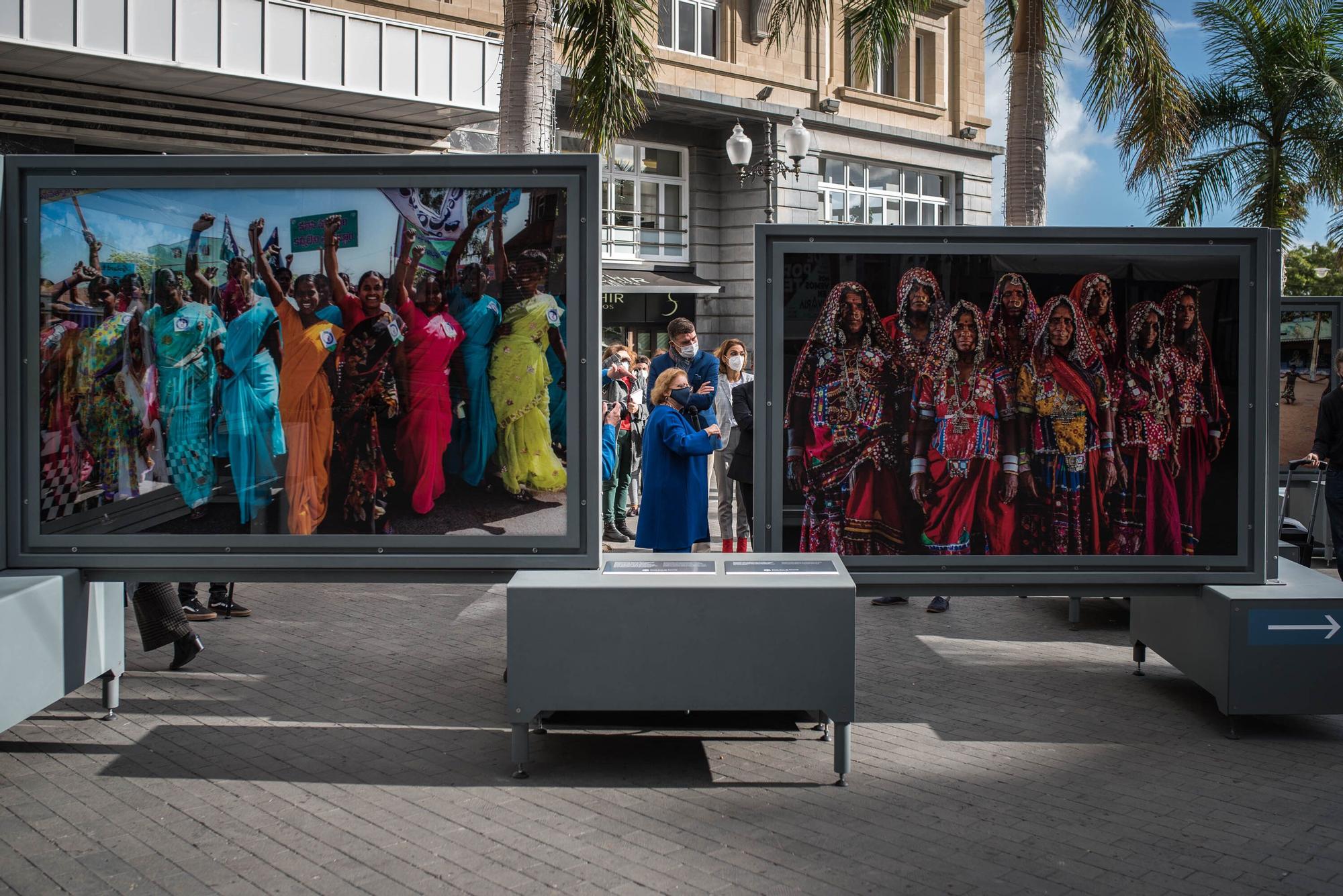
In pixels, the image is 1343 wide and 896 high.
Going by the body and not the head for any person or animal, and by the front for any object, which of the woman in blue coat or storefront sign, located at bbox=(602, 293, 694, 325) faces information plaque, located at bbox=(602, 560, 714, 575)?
the storefront sign

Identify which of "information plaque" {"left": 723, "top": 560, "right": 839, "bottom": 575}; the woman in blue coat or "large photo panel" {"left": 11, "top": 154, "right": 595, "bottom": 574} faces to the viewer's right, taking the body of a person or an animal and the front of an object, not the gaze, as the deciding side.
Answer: the woman in blue coat

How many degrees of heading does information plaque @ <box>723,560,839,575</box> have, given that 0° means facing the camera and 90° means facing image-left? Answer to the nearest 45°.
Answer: approximately 0°

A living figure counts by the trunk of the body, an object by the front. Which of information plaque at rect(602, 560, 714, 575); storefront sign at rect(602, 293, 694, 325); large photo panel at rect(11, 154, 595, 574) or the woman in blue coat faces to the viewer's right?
the woman in blue coat

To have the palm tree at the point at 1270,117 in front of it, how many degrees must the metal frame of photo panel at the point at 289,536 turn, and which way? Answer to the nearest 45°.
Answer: approximately 135° to its left

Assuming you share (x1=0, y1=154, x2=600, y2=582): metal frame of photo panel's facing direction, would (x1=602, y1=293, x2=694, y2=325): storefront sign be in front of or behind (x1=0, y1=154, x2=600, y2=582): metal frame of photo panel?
behind

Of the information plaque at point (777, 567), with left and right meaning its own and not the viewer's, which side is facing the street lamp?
back

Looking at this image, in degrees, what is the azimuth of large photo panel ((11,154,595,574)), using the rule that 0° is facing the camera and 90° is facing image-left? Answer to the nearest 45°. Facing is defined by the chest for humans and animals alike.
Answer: approximately 0°

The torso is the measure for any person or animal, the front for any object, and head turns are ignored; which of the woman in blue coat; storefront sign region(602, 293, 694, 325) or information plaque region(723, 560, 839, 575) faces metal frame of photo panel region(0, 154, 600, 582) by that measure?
the storefront sign

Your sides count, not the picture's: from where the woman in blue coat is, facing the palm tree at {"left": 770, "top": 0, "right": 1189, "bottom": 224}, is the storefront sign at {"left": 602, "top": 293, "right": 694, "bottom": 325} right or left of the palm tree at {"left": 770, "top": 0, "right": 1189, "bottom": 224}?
left
